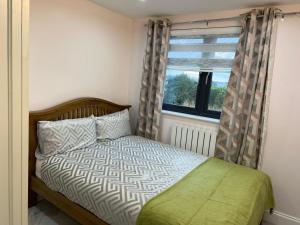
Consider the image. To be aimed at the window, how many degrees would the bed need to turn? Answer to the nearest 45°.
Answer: approximately 90° to its left

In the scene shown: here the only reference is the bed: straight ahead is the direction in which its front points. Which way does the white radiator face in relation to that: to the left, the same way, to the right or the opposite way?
to the right

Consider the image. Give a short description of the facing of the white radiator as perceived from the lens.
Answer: facing the viewer and to the left of the viewer

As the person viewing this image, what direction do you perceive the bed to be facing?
facing the viewer and to the right of the viewer

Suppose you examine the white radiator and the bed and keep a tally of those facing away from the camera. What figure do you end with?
0

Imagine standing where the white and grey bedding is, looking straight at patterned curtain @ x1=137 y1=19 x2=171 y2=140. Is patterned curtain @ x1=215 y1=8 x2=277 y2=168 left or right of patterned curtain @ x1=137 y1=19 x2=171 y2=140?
right
